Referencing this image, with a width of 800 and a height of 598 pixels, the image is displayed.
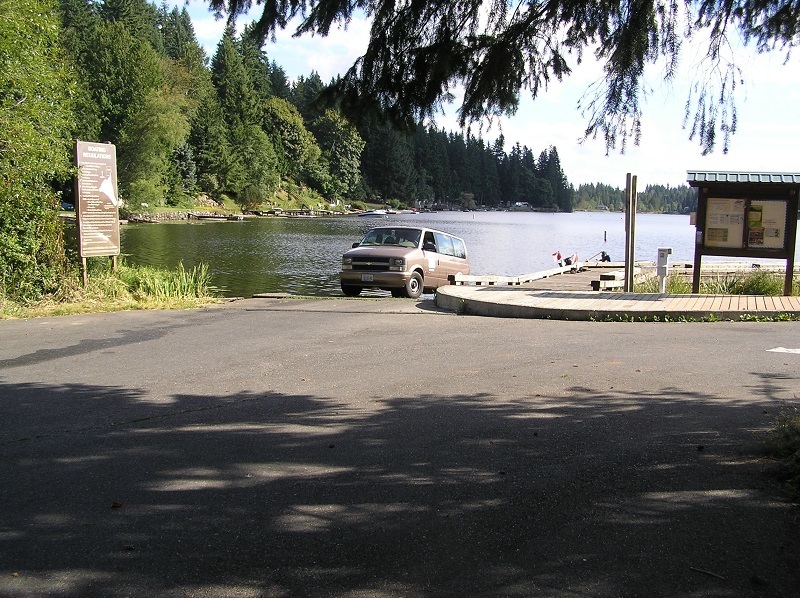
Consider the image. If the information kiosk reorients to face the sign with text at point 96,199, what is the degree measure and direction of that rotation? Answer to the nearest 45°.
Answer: approximately 90° to its right

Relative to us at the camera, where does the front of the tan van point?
facing the viewer and to the left of the viewer

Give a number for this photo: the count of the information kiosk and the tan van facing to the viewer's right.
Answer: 0

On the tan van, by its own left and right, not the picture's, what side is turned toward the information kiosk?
left

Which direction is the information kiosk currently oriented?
toward the camera

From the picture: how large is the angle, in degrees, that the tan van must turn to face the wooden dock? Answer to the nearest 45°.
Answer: approximately 90° to its left

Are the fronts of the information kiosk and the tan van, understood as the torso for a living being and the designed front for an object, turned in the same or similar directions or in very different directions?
same or similar directions

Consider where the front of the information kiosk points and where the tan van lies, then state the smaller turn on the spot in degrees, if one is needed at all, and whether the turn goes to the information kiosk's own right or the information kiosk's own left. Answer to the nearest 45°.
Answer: approximately 90° to the information kiosk's own right
